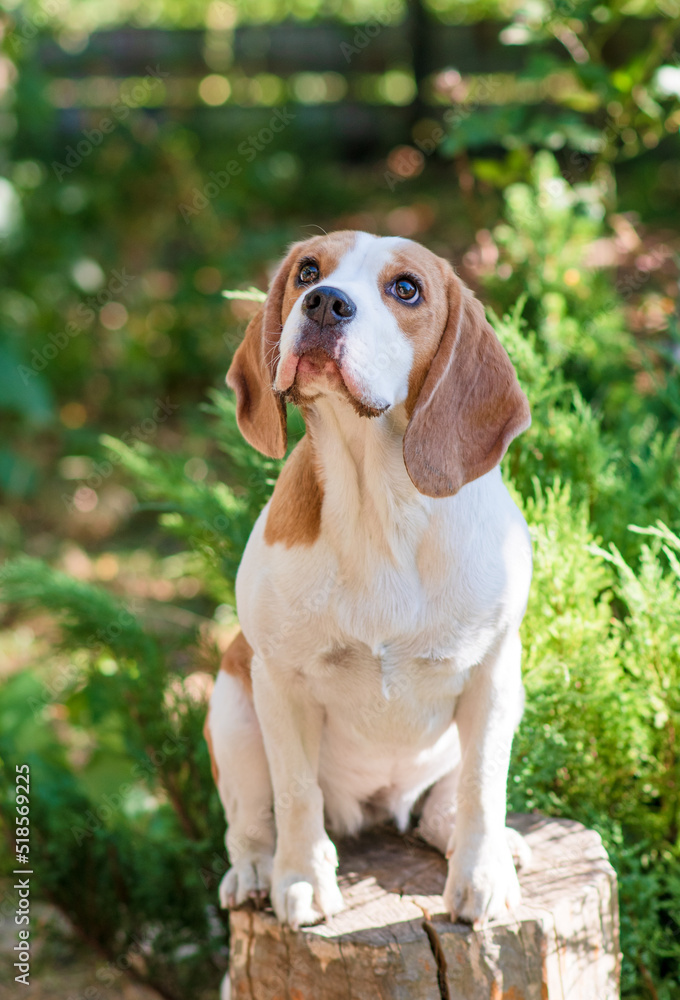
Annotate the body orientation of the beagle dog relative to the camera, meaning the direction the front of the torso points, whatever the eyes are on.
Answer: toward the camera
